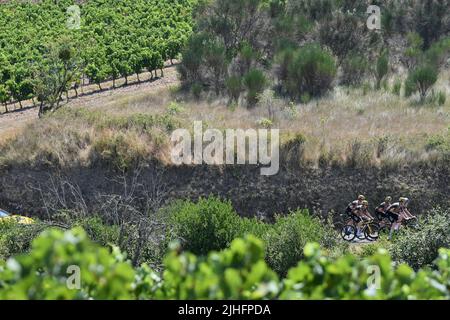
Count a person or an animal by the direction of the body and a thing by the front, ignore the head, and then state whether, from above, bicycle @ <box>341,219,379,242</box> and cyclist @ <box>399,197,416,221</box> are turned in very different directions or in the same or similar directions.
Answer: same or similar directions

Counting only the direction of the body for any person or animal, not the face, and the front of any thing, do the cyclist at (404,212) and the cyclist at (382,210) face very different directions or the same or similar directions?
same or similar directions

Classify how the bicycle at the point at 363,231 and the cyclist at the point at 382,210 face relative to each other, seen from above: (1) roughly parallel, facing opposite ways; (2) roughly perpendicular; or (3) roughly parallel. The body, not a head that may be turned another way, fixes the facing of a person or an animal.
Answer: roughly parallel

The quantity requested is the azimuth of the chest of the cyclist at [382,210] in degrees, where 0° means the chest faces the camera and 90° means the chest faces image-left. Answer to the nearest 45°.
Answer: approximately 270°

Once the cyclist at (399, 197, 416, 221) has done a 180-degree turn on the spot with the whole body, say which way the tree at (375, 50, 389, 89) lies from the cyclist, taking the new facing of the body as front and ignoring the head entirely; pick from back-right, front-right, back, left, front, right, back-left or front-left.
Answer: right

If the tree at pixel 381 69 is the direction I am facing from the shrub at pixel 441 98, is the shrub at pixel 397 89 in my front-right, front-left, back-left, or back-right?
front-left

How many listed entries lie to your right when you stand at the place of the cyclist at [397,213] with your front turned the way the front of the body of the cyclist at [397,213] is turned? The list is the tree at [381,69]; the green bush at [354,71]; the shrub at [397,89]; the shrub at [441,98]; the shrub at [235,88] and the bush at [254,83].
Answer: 0

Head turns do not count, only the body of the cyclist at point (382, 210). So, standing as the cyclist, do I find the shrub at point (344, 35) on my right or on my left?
on my left

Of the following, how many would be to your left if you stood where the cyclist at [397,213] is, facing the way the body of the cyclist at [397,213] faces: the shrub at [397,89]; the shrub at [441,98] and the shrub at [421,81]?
3

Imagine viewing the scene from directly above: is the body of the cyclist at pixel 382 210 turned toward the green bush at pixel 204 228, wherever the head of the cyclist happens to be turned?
no

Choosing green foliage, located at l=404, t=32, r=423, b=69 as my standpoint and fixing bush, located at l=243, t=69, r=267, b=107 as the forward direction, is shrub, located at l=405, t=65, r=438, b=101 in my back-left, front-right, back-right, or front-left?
front-left

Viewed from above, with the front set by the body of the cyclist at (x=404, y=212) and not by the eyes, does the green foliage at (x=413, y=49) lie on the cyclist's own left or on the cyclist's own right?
on the cyclist's own left

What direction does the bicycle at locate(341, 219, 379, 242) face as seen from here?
to the viewer's right

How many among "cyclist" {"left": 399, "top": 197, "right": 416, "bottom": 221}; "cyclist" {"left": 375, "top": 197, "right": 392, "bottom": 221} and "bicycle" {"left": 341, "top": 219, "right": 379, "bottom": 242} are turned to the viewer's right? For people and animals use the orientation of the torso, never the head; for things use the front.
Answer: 3

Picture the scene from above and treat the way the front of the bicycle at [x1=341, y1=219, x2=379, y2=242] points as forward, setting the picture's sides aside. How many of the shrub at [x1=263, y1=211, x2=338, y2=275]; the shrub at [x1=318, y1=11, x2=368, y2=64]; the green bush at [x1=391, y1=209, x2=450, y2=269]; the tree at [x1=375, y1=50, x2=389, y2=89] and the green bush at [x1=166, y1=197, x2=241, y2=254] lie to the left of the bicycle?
2

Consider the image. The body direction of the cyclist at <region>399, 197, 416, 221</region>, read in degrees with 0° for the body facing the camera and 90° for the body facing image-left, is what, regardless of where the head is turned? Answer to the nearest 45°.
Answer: approximately 270°
